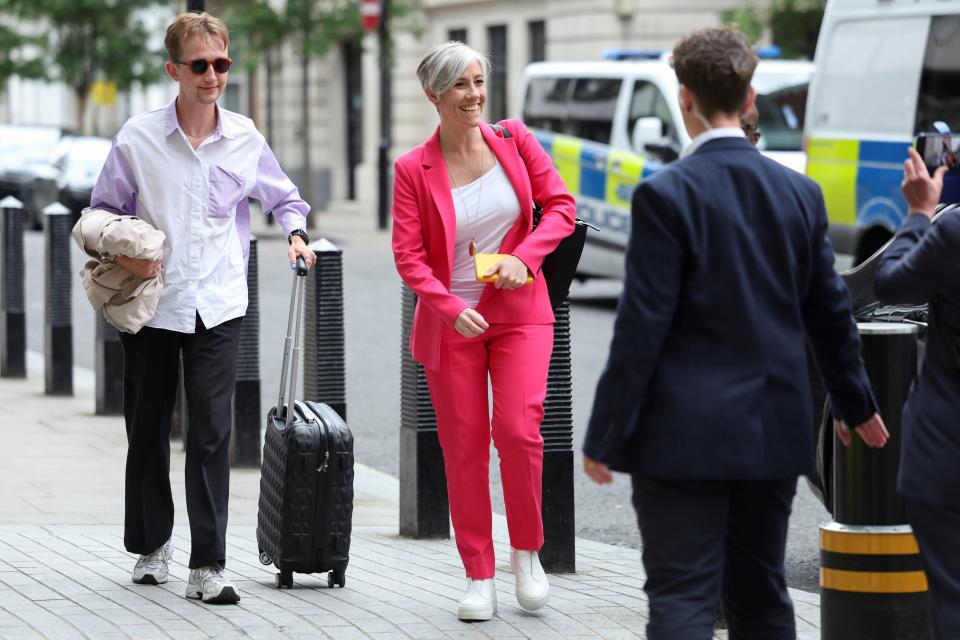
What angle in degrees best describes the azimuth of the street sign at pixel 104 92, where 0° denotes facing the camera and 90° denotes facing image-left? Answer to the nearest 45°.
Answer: approximately 0°

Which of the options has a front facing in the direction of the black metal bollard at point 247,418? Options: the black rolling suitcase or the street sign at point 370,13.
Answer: the street sign

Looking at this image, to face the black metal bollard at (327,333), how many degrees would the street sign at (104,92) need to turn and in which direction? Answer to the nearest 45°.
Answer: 0° — it already faces it

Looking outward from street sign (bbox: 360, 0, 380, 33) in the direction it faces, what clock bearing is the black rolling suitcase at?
The black rolling suitcase is roughly at 12 o'clock from the street sign.

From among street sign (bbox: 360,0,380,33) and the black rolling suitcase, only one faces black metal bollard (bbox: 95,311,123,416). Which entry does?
the street sign

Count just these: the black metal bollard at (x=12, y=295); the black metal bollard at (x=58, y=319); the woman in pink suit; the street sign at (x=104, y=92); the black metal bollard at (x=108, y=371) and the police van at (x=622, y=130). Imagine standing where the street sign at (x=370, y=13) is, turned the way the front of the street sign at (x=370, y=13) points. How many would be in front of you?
5

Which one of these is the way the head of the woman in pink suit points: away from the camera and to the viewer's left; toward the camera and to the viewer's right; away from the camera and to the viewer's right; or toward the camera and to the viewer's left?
toward the camera and to the viewer's right

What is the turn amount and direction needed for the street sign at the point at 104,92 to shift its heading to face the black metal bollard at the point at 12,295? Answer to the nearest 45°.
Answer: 0° — it already faces it
